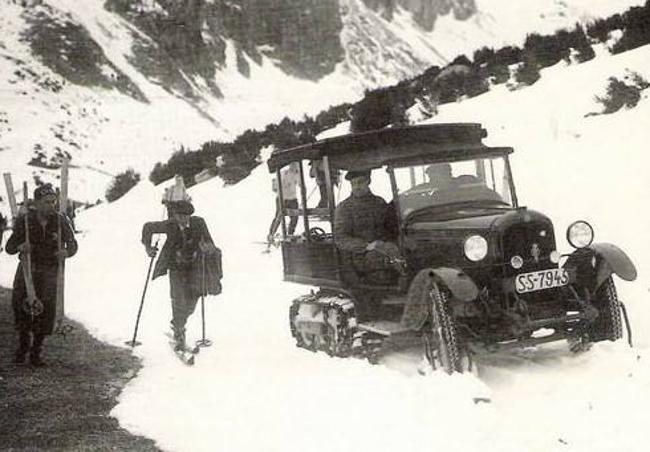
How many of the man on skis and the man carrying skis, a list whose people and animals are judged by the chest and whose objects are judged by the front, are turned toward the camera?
2

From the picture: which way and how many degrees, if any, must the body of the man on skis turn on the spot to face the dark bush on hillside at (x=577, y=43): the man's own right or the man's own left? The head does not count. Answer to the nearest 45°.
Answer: approximately 135° to the man's own left

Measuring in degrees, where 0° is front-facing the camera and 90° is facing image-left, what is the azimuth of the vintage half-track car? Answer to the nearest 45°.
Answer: approximately 315°

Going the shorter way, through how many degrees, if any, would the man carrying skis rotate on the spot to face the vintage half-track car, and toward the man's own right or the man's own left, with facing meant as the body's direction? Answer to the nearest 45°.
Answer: approximately 45° to the man's own left

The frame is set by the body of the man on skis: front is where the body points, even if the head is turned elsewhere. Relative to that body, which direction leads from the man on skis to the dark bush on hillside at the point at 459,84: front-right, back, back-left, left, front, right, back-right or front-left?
back-left

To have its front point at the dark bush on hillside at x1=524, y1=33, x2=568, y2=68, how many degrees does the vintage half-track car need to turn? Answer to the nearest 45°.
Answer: approximately 135° to its left

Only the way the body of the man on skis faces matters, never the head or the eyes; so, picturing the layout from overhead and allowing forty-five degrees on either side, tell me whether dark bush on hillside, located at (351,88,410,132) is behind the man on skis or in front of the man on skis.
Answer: behind

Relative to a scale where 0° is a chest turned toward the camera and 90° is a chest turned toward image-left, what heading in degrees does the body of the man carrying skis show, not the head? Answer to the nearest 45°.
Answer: approximately 0°

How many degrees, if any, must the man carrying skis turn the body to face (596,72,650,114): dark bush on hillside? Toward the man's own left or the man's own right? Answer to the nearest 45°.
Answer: approximately 90° to the man's own left

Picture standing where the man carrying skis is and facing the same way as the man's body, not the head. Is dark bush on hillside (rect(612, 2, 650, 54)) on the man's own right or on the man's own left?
on the man's own left

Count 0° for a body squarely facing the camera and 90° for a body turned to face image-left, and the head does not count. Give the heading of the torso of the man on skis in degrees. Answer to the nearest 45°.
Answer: approximately 0°
